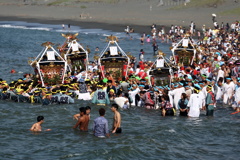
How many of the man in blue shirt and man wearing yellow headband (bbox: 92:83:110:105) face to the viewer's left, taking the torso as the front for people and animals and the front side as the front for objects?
0

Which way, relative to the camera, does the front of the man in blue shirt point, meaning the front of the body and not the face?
away from the camera

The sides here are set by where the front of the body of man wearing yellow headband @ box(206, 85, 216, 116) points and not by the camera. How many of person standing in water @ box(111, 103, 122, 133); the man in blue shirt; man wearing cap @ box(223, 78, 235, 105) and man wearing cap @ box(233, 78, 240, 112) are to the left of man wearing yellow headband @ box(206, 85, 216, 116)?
2
